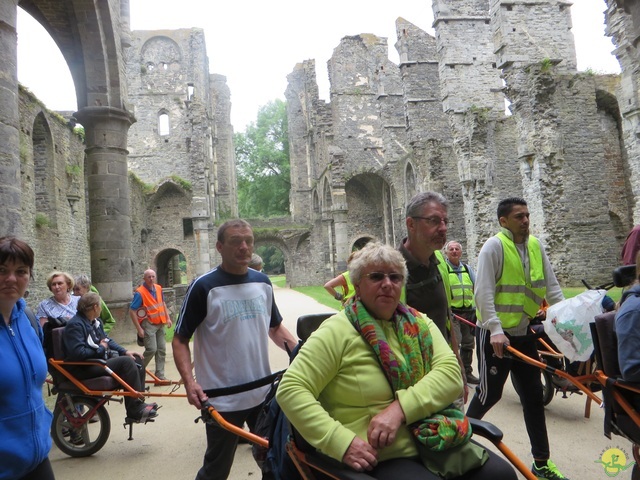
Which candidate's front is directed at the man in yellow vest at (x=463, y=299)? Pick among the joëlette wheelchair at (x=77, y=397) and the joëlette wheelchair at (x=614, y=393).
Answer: the joëlette wheelchair at (x=77, y=397)

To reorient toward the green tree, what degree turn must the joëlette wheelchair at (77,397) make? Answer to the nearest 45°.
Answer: approximately 90° to its left

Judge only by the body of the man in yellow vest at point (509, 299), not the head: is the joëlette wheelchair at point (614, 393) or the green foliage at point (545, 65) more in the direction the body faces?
the joëlette wheelchair

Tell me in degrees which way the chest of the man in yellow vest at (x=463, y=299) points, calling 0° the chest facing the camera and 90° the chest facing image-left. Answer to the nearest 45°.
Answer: approximately 0°

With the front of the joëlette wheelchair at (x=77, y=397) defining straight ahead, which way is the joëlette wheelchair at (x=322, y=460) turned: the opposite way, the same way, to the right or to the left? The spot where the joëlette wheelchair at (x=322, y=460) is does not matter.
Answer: to the right

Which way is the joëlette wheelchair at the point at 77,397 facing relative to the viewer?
to the viewer's right

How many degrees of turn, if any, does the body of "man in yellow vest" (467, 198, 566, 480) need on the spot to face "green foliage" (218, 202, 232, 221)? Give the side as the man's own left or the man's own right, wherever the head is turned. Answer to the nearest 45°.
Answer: approximately 180°
